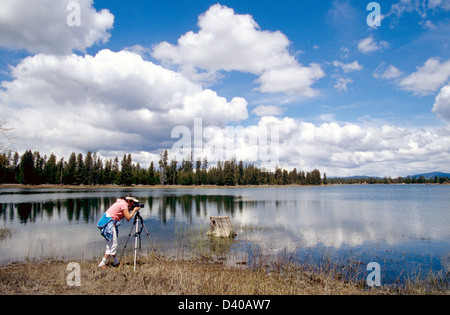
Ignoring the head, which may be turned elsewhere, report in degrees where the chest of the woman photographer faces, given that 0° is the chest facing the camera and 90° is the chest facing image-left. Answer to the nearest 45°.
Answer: approximately 270°

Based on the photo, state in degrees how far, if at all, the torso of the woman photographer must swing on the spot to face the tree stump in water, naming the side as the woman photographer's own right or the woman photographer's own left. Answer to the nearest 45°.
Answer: approximately 45° to the woman photographer's own left
